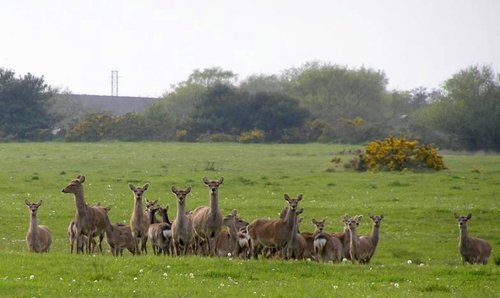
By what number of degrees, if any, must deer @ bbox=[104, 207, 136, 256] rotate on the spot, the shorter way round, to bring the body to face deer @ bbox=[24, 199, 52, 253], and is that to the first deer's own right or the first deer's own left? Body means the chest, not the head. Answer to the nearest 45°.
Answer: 0° — it already faces it

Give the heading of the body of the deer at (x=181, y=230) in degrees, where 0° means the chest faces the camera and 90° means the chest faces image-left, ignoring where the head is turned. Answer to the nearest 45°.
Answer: approximately 0°

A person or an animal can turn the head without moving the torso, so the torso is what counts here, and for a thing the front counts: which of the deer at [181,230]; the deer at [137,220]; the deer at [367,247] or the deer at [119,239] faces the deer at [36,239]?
the deer at [119,239]

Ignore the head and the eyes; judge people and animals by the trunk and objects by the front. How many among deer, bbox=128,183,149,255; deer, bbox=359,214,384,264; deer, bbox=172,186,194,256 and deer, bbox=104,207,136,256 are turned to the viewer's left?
1

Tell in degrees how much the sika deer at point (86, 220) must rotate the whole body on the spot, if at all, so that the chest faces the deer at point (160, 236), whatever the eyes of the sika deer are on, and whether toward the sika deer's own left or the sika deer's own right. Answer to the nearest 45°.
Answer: approximately 135° to the sika deer's own left

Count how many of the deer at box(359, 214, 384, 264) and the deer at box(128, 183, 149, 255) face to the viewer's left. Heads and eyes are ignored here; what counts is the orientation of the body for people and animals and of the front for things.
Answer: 0

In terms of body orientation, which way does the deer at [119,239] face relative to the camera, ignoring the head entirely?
to the viewer's left

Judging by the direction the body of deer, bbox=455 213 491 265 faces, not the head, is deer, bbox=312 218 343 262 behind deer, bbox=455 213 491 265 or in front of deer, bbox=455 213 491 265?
in front

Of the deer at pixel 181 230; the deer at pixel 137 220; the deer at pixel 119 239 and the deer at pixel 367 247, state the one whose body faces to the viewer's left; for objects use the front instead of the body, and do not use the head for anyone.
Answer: the deer at pixel 119 239

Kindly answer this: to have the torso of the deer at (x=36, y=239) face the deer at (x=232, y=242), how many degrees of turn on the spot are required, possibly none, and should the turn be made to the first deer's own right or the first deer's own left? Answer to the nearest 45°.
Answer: approximately 135° to the first deer's own left
